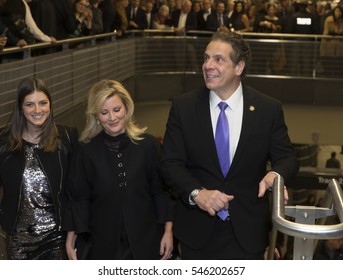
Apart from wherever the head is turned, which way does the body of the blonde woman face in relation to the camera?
toward the camera

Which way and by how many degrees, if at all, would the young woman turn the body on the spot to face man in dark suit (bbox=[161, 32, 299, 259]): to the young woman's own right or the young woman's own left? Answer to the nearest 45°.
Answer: approximately 45° to the young woman's own left

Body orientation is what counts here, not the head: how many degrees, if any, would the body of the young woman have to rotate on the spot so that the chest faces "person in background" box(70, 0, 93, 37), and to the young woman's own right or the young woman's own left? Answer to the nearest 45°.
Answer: approximately 180°

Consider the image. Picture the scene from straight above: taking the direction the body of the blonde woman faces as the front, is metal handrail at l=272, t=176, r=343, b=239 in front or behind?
in front

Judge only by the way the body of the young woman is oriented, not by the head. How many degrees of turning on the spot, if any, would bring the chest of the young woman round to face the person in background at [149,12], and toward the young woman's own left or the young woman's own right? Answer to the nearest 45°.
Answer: approximately 180°

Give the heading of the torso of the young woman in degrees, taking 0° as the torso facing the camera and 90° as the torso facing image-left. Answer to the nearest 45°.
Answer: approximately 0°

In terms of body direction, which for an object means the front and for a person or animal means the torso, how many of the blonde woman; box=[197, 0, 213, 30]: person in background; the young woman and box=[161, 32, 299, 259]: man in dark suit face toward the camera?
4

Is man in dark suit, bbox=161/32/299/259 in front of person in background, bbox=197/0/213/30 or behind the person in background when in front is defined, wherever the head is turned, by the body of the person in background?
in front

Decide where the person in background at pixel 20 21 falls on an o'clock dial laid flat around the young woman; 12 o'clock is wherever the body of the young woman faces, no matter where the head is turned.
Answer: The person in background is roughly at 6 o'clock from the young woman.

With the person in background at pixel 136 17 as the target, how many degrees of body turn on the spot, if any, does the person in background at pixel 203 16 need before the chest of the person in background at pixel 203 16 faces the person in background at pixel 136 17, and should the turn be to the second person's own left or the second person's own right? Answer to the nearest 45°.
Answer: approximately 45° to the second person's own right

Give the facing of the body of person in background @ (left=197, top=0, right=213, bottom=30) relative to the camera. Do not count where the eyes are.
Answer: toward the camera
